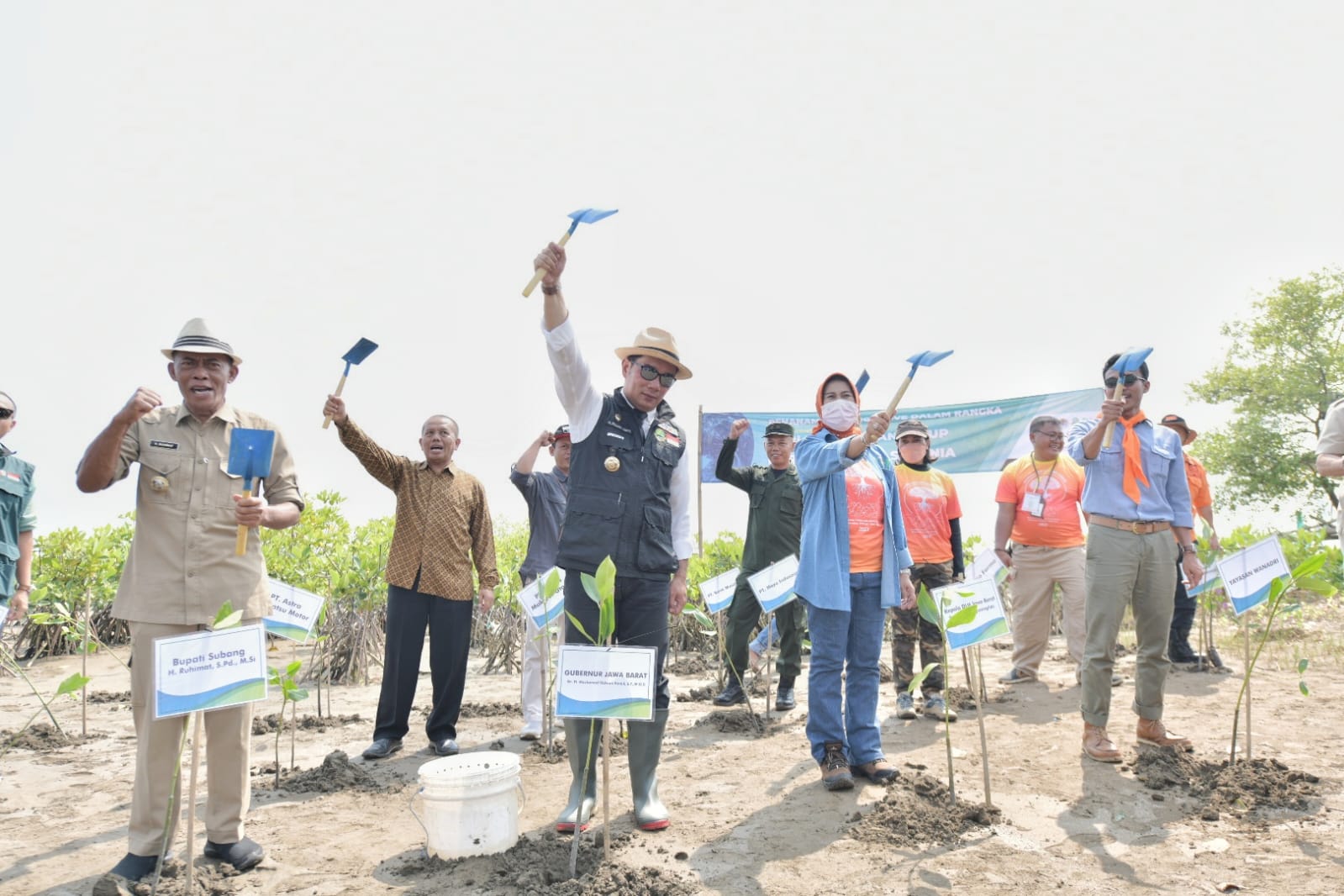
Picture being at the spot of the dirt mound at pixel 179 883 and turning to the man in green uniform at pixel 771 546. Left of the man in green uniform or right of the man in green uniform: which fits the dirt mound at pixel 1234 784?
right

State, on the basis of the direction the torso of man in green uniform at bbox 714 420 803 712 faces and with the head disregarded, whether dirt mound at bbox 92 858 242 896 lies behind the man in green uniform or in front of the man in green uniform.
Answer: in front

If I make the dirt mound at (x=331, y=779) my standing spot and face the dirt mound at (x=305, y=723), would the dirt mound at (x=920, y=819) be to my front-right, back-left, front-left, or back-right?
back-right

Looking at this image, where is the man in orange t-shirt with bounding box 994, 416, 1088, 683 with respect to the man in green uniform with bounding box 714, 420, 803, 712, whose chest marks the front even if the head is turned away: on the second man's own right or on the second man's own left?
on the second man's own left

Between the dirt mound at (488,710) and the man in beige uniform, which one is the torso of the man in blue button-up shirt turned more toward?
the man in beige uniform

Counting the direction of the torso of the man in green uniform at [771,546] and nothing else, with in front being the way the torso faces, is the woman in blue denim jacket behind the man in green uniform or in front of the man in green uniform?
in front

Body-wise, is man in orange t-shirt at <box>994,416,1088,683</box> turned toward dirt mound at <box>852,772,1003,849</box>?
yes

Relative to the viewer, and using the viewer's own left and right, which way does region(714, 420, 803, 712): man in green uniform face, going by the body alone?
facing the viewer

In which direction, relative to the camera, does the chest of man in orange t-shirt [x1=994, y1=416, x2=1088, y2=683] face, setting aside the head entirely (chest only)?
toward the camera
